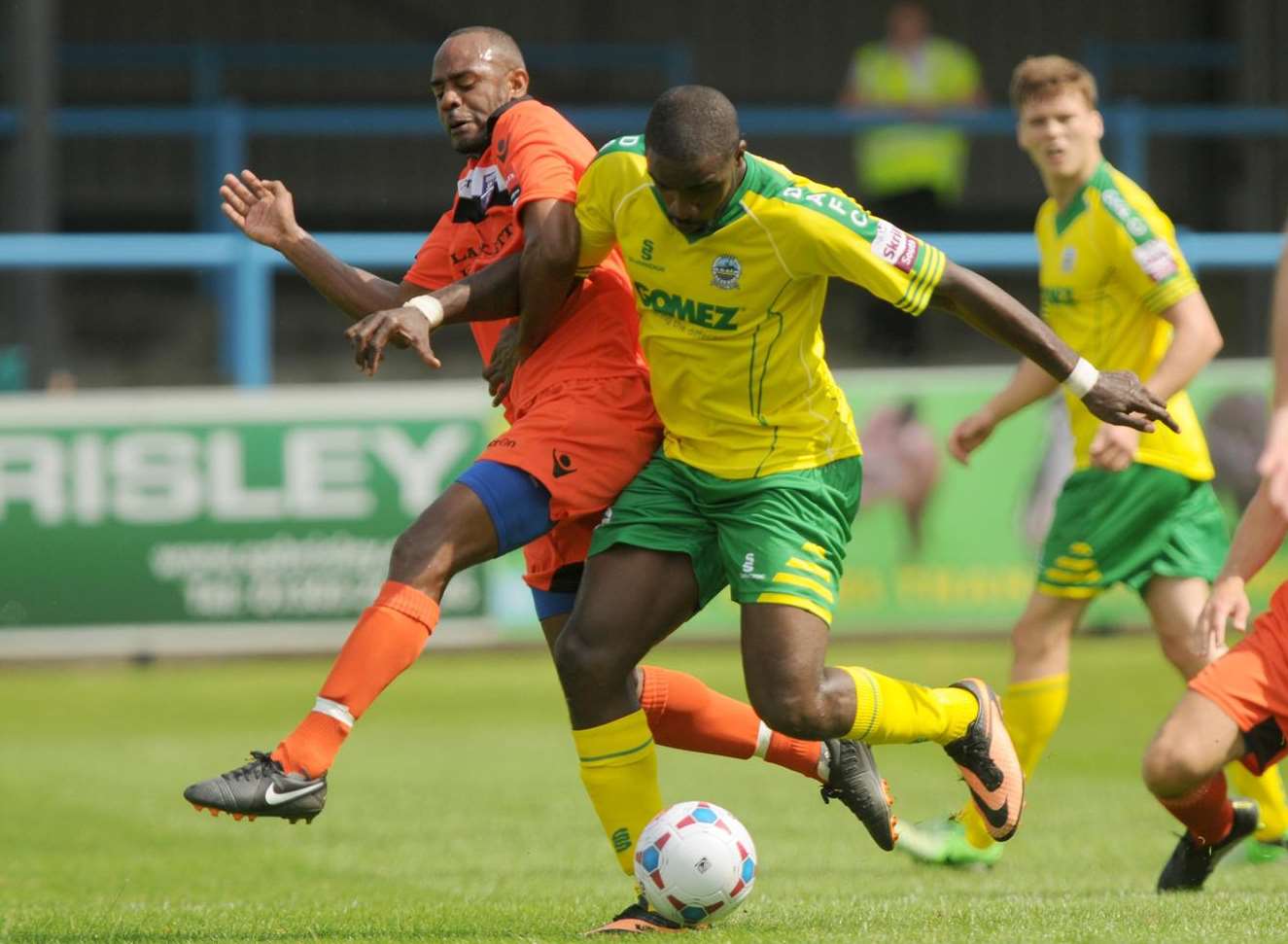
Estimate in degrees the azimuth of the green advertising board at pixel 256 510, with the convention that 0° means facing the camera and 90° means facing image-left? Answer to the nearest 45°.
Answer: approximately 0°

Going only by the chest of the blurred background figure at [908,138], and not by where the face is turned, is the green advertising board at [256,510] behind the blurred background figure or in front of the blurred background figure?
in front

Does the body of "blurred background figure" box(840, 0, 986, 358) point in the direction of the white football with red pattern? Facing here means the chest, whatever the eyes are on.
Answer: yes

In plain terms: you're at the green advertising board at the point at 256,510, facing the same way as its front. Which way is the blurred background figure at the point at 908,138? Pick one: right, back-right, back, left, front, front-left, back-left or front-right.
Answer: back-left

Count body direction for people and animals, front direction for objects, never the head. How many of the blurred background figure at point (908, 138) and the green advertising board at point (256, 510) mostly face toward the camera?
2

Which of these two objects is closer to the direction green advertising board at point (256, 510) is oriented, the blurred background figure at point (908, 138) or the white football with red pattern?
the white football with red pattern

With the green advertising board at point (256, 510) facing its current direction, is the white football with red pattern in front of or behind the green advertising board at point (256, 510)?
in front

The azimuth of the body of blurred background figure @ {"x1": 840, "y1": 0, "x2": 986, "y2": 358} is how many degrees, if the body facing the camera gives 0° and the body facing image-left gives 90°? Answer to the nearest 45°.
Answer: approximately 0°
